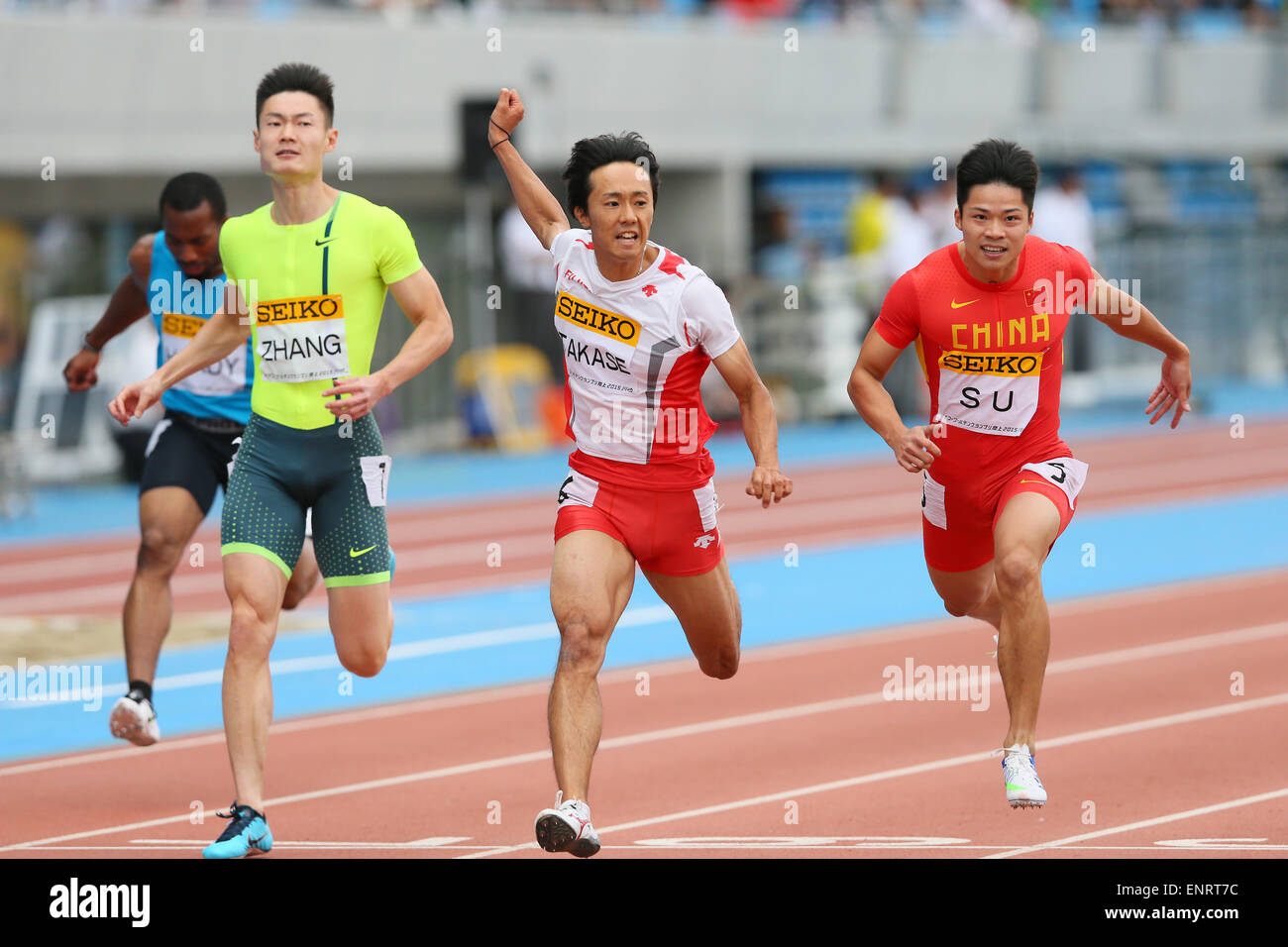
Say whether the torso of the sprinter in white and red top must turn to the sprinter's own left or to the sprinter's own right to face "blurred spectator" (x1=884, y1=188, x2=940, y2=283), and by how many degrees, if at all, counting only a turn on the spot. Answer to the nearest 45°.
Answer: approximately 180°

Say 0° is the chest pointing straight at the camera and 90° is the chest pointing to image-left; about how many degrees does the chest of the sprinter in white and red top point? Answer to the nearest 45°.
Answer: approximately 0°

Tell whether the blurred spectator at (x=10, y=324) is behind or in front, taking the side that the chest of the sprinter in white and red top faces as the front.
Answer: behind

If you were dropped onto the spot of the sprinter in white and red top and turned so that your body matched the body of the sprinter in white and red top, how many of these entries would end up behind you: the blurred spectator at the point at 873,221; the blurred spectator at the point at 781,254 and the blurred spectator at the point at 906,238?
3

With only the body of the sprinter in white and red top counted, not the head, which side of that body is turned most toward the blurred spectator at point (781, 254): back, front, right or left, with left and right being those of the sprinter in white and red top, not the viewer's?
back

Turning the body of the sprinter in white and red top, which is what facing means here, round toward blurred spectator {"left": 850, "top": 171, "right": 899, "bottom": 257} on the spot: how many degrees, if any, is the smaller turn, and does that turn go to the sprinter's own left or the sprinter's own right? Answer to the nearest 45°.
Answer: approximately 180°

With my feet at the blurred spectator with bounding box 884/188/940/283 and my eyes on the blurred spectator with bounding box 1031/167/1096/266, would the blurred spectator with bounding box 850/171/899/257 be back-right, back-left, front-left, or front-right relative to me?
back-left

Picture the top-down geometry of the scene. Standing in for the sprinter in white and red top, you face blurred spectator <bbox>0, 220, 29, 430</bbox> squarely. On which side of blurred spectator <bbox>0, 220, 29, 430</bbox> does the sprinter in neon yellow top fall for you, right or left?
left

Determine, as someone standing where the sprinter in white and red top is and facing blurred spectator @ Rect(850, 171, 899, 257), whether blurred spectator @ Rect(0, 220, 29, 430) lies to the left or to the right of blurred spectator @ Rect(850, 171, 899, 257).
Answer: left

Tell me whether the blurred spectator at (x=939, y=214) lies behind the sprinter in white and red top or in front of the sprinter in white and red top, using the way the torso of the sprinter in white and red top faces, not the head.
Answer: behind

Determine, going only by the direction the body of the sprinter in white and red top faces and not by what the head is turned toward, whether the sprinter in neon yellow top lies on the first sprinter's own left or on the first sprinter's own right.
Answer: on the first sprinter's own right
